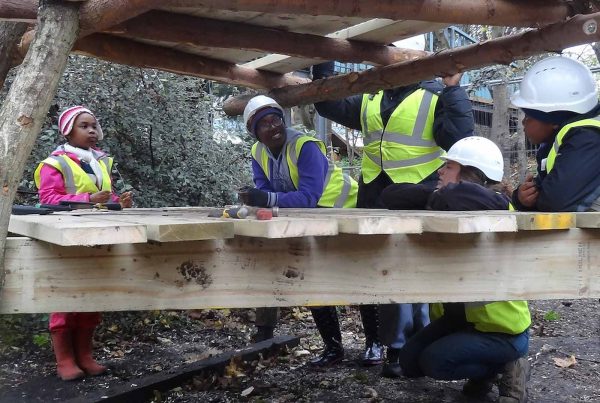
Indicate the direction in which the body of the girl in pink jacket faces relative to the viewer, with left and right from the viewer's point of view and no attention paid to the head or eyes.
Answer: facing the viewer and to the right of the viewer

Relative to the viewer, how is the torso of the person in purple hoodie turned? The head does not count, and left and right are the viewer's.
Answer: facing the viewer and to the left of the viewer

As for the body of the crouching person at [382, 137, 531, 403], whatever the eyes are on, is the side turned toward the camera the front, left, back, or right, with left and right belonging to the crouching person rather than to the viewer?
left

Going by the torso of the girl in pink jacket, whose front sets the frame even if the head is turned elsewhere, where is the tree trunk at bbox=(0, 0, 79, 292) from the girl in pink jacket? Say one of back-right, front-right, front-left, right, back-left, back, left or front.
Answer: front-right

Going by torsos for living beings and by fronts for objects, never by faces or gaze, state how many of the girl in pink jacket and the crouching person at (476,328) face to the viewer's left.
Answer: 1

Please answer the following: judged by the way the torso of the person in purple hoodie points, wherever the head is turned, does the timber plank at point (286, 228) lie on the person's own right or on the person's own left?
on the person's own left

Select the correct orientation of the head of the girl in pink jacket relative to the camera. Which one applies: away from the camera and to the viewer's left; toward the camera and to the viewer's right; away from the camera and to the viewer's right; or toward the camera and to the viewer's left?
toward the camera and to the viewer's right

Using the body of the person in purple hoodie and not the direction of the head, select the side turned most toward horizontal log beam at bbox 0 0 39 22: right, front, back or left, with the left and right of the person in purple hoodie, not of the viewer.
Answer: front

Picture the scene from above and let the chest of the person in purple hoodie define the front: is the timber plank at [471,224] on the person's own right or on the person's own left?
on the person's own left

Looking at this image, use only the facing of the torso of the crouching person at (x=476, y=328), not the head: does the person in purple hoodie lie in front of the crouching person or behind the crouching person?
in front

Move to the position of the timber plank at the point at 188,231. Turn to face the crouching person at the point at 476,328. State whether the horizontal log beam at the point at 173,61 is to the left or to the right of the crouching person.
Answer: left

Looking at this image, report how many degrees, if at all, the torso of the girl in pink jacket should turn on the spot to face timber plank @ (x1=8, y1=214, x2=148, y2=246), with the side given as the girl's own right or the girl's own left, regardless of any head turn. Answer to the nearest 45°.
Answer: approximately 45° to the girl's own right

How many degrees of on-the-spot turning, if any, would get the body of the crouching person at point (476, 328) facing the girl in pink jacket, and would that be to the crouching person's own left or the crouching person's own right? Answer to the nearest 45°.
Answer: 0° — they already face them

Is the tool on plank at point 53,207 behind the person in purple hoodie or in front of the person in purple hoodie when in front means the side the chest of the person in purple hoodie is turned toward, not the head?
in front

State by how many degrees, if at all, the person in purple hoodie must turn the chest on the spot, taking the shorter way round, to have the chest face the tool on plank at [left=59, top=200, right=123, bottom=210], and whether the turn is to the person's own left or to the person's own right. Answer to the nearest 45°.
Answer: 0° — they already face it
